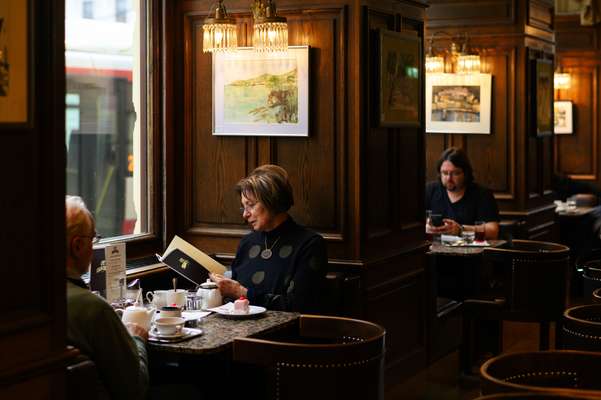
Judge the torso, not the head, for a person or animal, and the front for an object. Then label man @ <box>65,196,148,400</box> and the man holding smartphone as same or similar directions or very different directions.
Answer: very different directions

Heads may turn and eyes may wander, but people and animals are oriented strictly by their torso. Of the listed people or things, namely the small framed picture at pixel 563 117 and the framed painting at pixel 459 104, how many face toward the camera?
2

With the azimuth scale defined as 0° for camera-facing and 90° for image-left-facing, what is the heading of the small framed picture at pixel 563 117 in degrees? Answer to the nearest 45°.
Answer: approximately 0°

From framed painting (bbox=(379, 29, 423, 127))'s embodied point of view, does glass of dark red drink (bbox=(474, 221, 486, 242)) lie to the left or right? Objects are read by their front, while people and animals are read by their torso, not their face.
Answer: on its left
